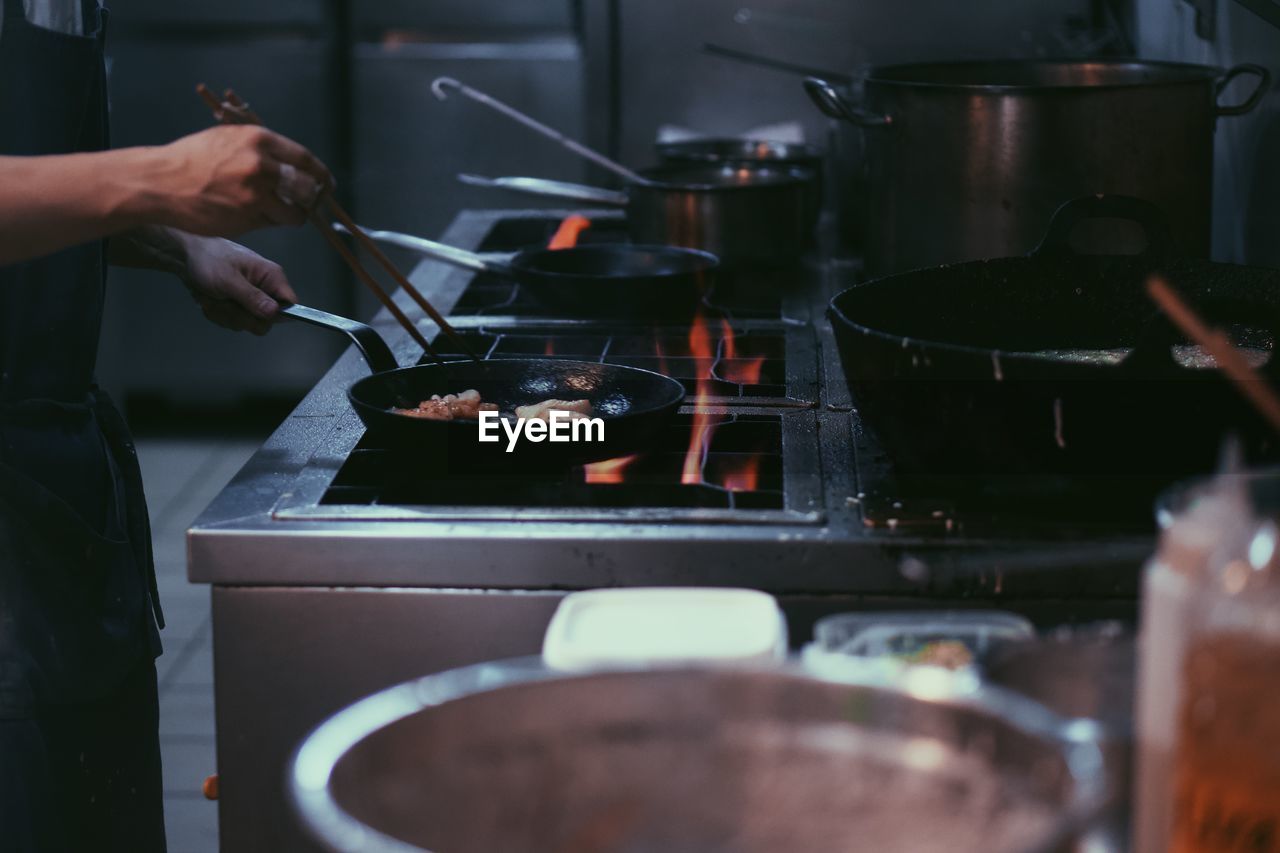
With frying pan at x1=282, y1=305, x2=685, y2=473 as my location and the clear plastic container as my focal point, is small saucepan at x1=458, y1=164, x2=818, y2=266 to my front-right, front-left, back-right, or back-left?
back-left

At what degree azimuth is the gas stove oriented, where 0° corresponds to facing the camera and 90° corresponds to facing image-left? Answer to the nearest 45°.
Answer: approximately 90°
